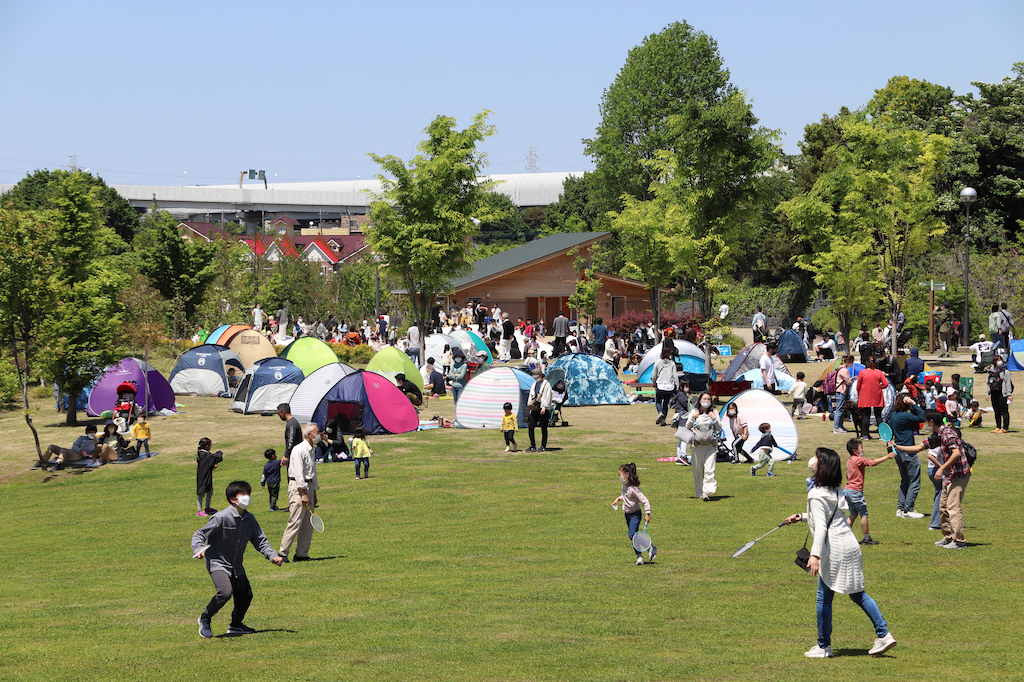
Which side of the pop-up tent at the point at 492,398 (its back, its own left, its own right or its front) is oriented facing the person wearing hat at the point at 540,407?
right

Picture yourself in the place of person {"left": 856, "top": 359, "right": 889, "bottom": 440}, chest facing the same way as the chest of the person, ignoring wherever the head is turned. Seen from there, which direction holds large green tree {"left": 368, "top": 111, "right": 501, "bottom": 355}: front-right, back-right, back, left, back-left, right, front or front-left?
front-left

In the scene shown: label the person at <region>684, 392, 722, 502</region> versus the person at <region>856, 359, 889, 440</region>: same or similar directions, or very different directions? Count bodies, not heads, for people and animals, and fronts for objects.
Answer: very different directions

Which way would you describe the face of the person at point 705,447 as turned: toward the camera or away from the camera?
toward the camera

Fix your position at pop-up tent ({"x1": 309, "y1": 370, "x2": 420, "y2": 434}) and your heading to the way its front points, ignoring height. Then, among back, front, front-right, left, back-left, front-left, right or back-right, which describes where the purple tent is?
right

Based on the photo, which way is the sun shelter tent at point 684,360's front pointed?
toward the camera

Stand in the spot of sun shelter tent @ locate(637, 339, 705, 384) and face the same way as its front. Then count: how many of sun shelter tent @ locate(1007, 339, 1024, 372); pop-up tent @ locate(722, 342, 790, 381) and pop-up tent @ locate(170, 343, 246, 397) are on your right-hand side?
1

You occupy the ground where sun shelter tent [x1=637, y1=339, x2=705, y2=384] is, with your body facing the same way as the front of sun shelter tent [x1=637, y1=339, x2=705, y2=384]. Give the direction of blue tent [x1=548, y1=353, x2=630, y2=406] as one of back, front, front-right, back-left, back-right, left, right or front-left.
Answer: front-right

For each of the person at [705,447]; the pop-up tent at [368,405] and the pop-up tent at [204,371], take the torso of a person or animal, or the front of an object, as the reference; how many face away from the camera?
0

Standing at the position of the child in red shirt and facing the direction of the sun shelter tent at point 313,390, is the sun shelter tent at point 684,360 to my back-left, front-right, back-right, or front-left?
front-right

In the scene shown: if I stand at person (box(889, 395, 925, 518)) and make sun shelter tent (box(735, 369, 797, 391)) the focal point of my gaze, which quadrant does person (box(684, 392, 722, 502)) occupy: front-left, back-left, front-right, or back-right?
front-left

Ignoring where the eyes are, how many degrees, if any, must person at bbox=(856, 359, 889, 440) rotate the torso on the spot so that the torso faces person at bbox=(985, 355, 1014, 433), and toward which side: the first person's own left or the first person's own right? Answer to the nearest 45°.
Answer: approximately 45° to the first person's own right
